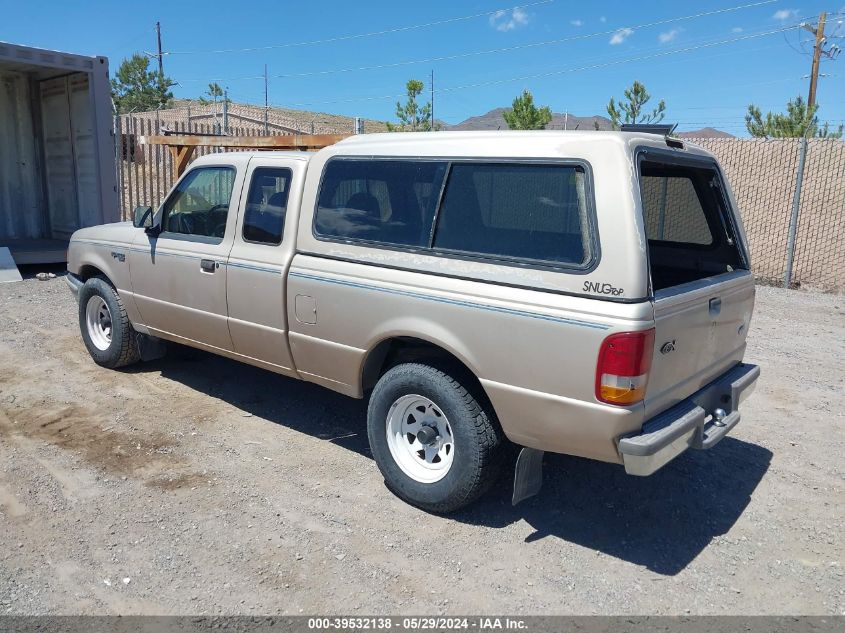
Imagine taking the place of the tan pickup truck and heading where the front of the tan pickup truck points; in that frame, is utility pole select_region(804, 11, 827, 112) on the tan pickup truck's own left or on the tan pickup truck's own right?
on the tan pickup truck's own right

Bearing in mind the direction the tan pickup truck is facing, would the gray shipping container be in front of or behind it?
in front

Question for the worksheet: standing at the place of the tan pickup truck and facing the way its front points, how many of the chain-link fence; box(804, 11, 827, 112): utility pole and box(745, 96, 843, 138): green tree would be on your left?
0

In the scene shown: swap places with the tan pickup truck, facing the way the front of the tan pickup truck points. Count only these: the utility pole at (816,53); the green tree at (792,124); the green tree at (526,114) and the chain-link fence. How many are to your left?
0

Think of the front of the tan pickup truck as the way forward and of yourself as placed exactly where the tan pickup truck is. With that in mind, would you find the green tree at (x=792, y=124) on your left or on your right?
on your right

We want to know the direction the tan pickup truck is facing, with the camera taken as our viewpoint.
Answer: facing away from the viewer and to the left of the viewer

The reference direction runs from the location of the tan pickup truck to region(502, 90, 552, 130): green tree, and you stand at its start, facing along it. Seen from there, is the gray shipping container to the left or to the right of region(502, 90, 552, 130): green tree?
left

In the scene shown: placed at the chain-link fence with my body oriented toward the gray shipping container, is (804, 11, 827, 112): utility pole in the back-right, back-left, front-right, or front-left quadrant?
back-right

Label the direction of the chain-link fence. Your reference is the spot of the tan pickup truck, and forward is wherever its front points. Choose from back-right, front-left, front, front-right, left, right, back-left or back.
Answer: right

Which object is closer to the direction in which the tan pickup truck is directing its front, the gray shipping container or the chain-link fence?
the gray shipping container

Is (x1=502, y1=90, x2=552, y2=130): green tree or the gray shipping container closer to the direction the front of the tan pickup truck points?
the gray shipping container

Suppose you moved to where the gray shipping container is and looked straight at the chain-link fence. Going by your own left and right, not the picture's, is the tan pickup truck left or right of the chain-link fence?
right

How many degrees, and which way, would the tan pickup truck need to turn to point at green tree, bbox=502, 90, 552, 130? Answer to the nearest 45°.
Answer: approximately 45° to its right
